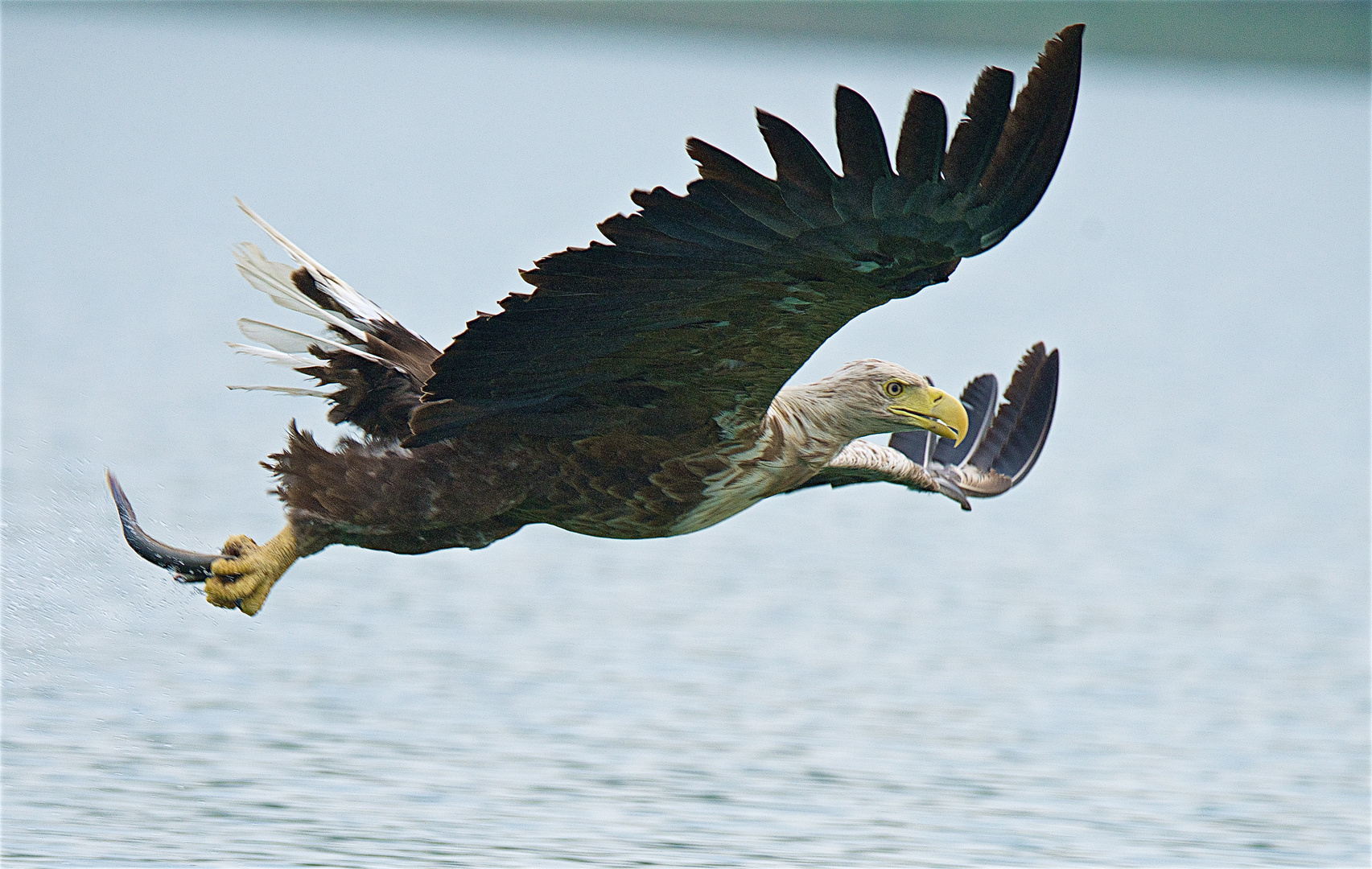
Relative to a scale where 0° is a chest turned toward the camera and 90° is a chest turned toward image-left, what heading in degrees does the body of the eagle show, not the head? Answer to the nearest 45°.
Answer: approximately 270°
